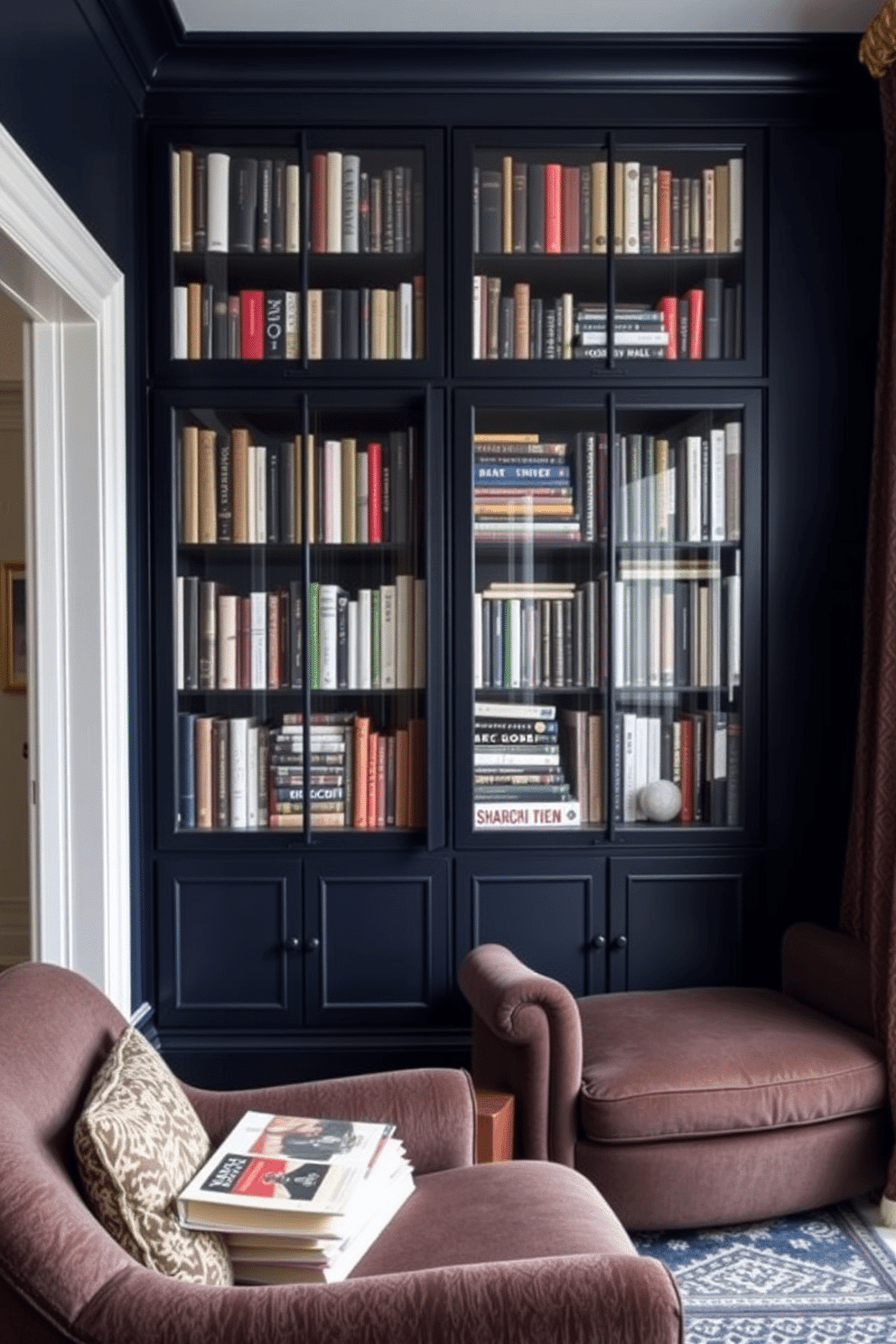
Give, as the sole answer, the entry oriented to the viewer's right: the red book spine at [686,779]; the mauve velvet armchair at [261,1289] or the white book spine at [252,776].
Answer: the mauve velvet armchair

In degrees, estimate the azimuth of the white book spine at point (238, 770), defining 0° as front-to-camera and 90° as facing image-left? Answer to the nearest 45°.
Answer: approximately 0°

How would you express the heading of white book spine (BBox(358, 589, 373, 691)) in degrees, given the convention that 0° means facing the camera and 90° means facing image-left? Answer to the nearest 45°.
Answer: approximately 0°

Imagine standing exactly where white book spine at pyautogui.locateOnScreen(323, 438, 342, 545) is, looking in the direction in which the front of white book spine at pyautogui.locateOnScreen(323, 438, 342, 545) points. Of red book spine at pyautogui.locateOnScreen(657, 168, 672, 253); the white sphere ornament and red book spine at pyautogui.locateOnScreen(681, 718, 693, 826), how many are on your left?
3

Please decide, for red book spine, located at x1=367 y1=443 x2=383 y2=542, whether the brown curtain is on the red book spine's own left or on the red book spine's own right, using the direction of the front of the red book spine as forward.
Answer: on the red book spine's own left
